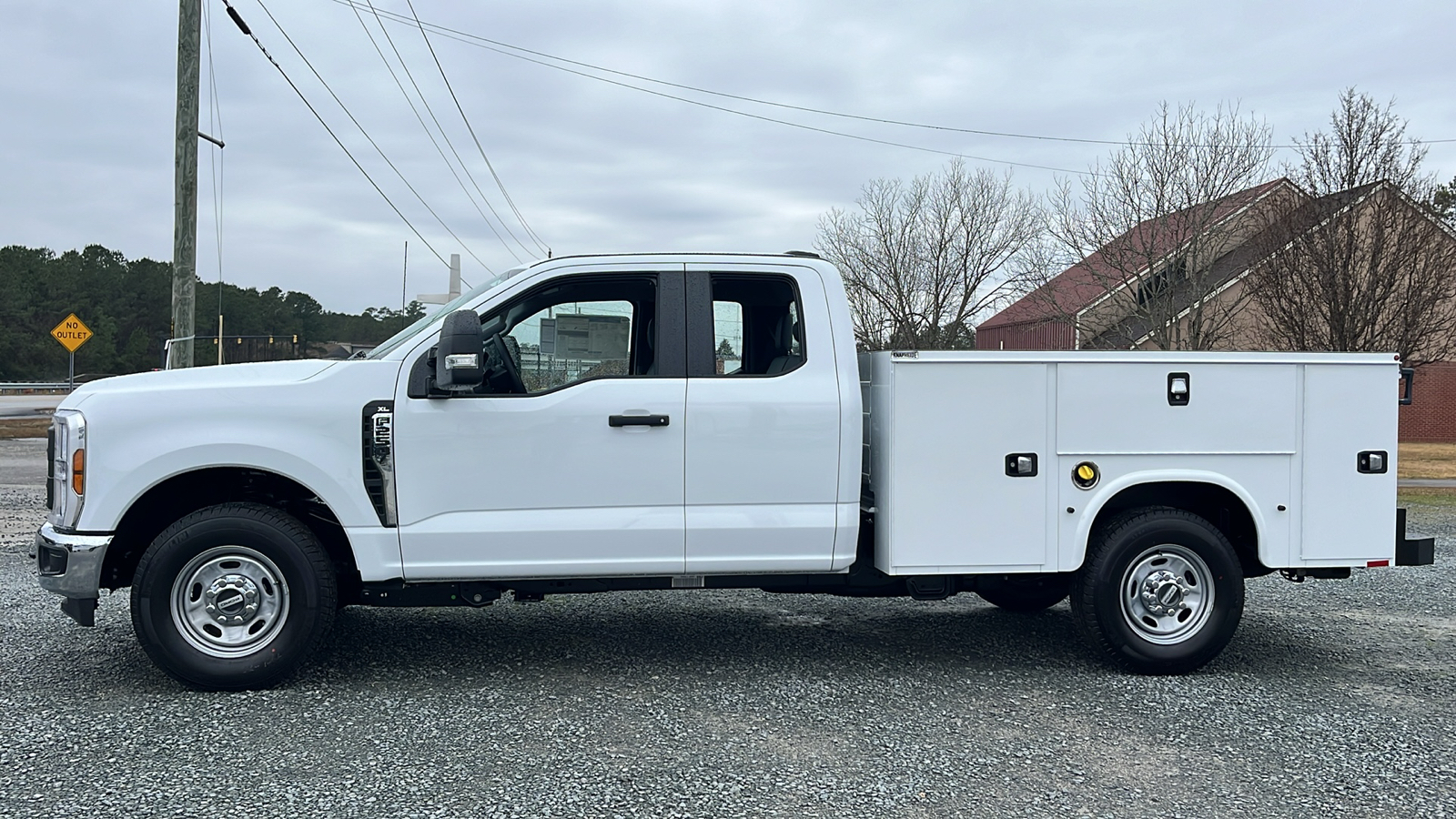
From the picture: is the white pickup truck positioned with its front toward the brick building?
no

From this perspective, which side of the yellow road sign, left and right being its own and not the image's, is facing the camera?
front

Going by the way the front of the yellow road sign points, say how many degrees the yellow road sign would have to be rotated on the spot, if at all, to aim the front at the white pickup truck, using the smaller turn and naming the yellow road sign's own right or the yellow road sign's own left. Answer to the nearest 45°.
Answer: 0° — it already faces it

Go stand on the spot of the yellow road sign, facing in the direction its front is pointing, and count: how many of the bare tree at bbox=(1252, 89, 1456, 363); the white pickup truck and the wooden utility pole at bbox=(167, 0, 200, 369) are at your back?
0

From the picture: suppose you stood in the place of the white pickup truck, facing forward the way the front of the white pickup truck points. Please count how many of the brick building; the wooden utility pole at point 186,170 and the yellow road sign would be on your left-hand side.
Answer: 0

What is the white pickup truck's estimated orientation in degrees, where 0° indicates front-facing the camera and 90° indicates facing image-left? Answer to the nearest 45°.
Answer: approximately 90°

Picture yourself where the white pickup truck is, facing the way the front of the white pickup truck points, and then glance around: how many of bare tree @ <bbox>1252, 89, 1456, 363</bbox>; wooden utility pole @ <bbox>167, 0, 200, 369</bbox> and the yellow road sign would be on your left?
0

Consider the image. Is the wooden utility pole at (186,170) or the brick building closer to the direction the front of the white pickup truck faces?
the wooden utility pole

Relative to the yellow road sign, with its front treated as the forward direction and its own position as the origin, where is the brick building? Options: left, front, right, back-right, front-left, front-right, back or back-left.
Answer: front-left

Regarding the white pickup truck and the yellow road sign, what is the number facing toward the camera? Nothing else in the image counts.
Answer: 1

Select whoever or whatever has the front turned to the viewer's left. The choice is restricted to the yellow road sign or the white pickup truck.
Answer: the white pickup truck

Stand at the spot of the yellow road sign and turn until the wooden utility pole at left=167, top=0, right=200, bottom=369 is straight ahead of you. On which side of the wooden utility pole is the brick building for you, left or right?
left

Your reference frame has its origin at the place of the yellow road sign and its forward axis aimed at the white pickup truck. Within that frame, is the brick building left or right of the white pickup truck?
left

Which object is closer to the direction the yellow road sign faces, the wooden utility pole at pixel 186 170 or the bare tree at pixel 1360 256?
the wooden utility pole
